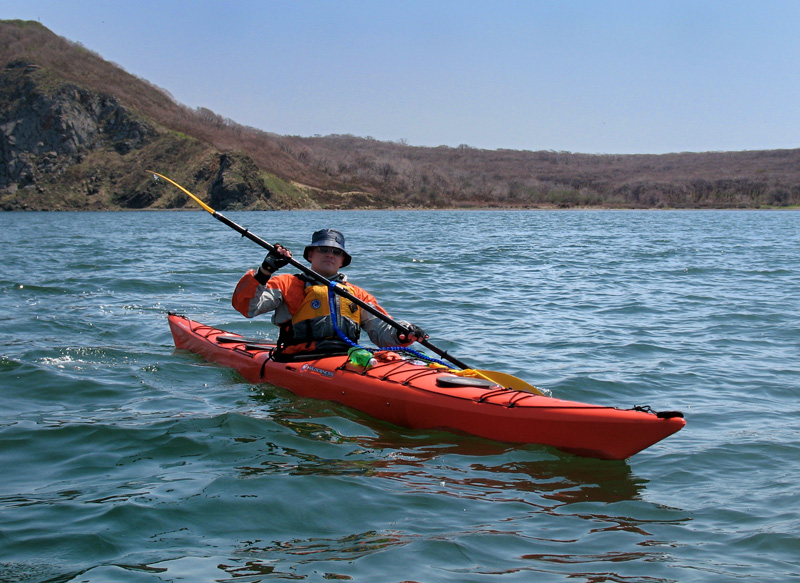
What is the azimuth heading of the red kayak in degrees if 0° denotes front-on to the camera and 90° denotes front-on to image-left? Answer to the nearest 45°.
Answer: approximately 315°

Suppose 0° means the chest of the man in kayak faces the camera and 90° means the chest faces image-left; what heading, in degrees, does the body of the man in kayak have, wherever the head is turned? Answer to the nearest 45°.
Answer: approximately 315°
